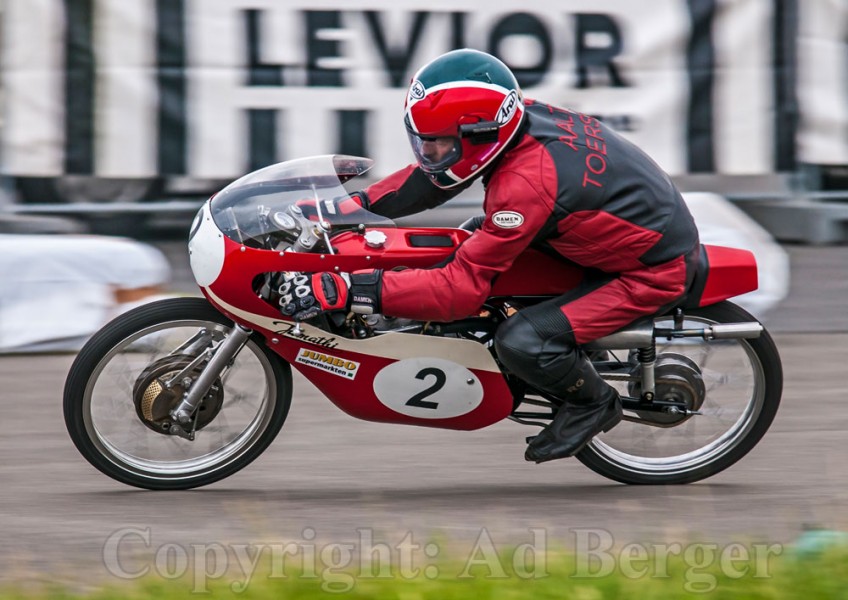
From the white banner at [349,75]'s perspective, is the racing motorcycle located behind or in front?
in front

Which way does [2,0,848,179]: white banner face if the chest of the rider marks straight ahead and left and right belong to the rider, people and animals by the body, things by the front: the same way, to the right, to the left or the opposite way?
to the left

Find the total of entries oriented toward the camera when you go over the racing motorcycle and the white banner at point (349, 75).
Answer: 1

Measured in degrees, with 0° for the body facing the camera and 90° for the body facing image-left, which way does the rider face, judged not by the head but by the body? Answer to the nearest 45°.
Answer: approximately 90°

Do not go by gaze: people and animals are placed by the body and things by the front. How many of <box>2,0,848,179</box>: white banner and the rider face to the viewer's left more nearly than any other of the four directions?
1

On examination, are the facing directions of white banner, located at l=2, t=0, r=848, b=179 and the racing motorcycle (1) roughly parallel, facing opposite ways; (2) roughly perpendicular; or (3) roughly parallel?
roughly perpendicular

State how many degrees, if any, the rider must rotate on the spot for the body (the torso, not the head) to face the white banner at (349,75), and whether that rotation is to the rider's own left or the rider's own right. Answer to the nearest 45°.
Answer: approximately 90° to the rider's own right

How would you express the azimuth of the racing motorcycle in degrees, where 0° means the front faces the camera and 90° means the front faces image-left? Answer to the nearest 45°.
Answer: approximately 90°

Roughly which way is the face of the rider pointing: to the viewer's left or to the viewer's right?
to the viewer's left

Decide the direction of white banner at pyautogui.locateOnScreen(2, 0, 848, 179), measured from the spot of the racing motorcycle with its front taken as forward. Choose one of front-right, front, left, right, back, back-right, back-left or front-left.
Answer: right

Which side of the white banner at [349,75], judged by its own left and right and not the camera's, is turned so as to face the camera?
front
